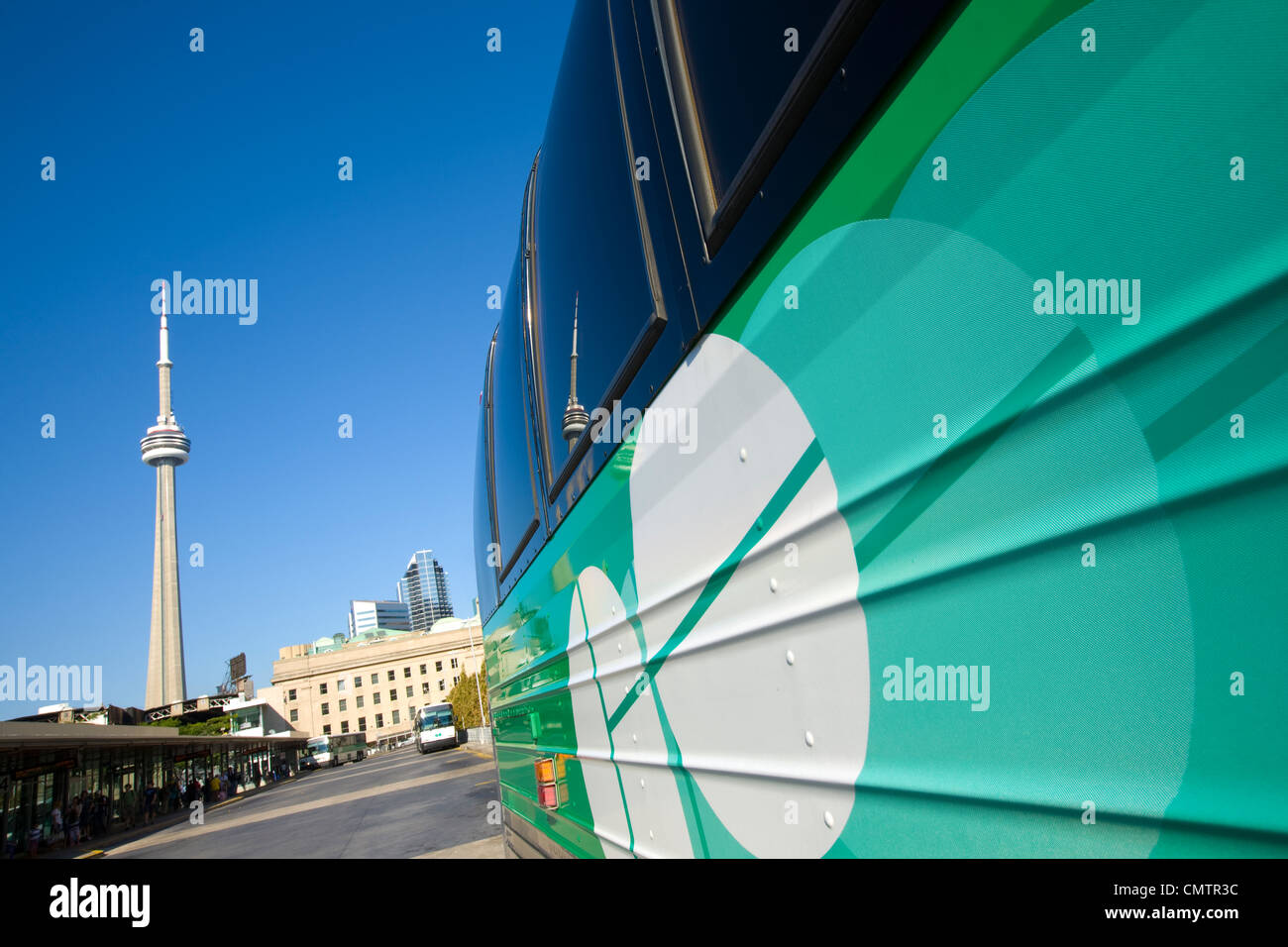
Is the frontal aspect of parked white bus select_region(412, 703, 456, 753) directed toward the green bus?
yes

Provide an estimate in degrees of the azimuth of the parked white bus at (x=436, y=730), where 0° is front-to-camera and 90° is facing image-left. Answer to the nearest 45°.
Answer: approximately 0°
